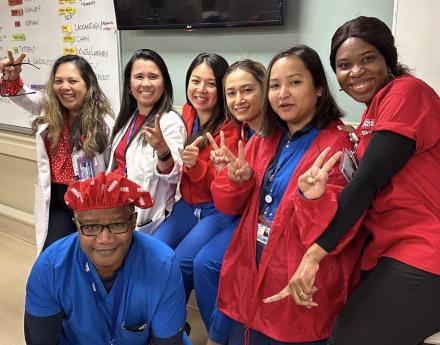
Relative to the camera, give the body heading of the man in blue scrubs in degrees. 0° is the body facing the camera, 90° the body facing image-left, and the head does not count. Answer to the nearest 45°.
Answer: approximately 0°

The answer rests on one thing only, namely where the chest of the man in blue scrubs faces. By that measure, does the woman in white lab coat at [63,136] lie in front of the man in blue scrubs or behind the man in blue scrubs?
behind

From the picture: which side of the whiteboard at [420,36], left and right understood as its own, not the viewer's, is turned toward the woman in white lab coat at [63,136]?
right

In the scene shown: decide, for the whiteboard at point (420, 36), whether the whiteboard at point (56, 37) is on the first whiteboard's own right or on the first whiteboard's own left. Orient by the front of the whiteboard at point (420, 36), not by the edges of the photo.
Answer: on the first whiteboard's own right

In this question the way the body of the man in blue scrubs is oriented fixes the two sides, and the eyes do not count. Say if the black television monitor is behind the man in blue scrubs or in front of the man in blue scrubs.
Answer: behind

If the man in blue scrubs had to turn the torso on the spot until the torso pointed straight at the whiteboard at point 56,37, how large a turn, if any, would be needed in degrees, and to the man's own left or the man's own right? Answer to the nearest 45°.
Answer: approximately 180°
